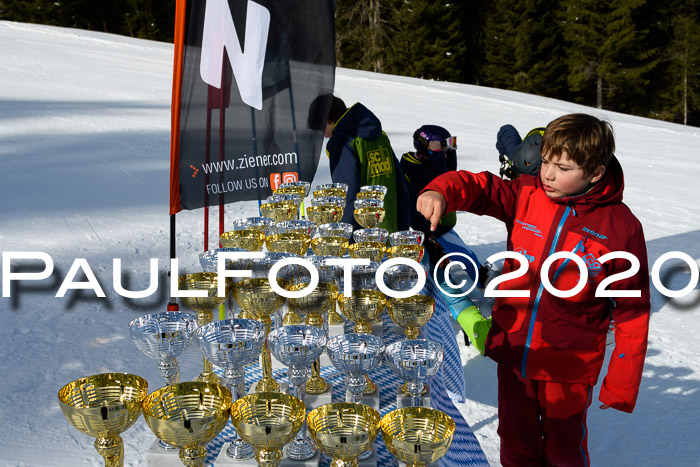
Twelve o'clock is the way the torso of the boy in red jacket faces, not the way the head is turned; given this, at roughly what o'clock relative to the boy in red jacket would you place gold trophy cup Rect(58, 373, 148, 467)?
The gold trophy cup is roughly at 12 o'clock from the boy in red jacket.

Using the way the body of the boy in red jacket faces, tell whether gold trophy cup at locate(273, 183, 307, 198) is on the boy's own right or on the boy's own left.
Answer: on the boy's own right

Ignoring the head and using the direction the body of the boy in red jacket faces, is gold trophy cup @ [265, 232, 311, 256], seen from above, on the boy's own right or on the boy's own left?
on the boy's own right

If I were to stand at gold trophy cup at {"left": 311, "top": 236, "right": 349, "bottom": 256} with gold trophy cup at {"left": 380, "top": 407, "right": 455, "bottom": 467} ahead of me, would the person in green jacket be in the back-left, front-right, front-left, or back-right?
back-left

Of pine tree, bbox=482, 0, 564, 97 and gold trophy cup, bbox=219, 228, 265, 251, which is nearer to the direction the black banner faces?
the gold trophy cup

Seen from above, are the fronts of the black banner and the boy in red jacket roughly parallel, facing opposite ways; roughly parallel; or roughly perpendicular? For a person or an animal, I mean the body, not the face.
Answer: roughly perpendicular

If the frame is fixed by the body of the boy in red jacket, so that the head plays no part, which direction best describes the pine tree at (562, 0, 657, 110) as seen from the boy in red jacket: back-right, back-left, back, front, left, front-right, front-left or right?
back-right

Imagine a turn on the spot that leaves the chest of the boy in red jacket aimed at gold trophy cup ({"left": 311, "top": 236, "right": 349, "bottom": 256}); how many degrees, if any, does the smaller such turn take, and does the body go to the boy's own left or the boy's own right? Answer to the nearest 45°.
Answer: approximately 45° to the boy's own right

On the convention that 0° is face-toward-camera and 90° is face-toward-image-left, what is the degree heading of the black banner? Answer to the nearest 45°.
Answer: approximately 0°

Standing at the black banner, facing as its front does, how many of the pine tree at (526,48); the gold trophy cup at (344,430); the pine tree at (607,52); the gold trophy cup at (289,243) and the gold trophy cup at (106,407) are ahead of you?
3
